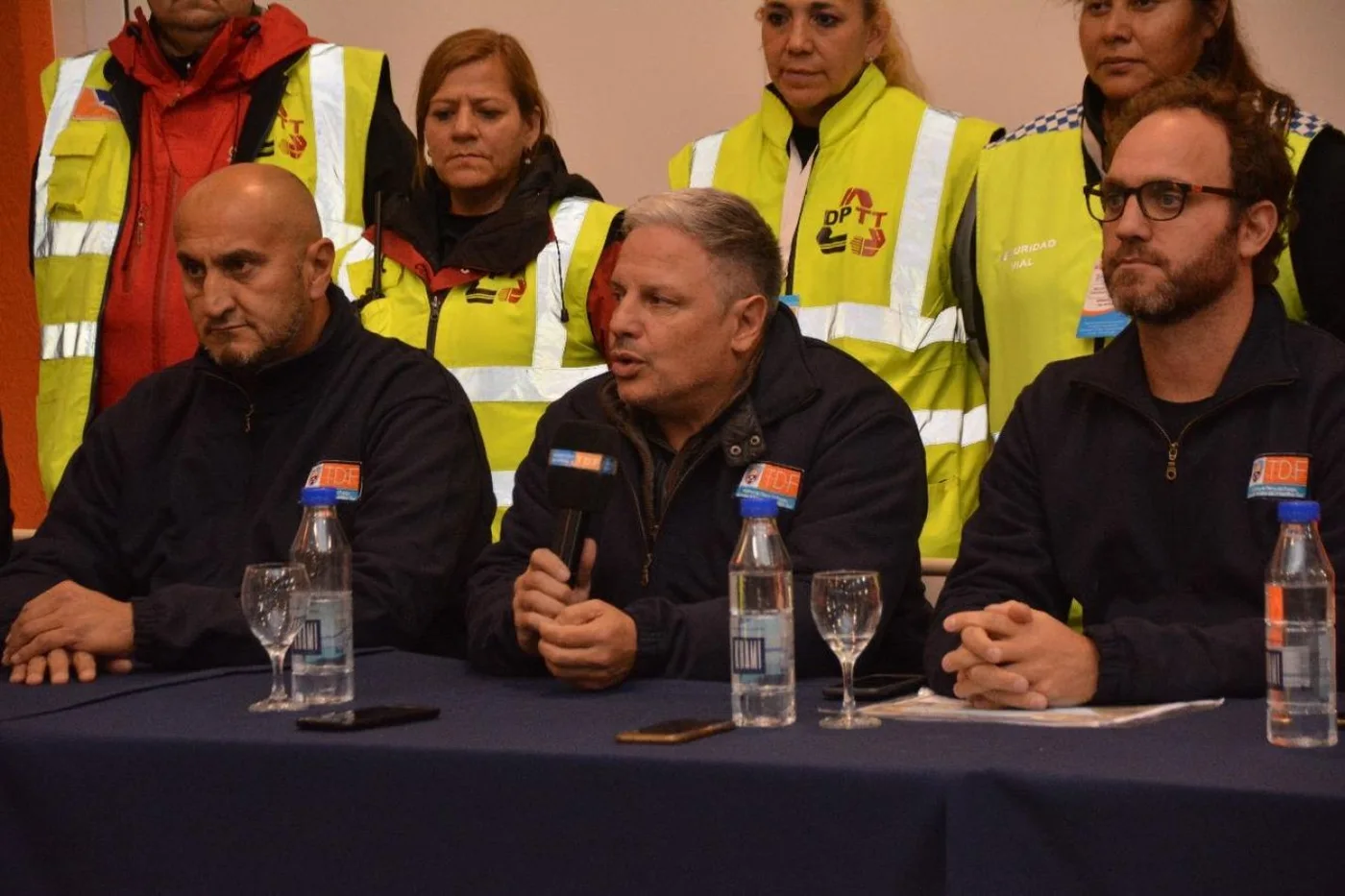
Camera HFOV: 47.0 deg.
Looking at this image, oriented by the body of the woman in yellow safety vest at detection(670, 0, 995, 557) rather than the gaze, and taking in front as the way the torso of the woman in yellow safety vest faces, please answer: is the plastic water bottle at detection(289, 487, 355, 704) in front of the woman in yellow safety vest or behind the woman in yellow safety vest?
in front

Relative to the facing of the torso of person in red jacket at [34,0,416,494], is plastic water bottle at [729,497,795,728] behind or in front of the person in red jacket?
in front

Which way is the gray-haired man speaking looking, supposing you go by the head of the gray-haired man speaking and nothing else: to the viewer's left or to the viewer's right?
to the viewer's left

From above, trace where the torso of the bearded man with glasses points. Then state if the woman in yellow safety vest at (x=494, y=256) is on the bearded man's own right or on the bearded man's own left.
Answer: on the bearded man's own right

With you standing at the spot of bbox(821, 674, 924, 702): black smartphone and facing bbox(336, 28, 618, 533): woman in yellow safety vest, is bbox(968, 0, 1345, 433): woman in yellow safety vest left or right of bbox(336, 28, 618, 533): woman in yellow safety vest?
right

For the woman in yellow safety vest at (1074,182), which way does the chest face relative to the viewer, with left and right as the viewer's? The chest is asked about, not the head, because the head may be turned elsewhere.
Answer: facing the viewer and to the left of the viewer

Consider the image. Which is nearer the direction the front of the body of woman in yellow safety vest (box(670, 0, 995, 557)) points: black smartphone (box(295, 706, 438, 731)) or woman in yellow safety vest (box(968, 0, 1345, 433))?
the black smartphone

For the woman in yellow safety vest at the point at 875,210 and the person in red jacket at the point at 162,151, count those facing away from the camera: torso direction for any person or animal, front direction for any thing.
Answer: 0
